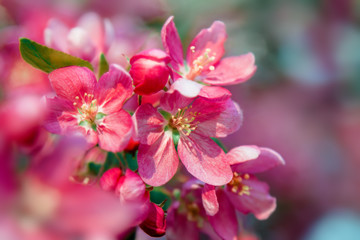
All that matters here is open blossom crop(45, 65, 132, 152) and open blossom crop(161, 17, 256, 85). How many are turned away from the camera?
0

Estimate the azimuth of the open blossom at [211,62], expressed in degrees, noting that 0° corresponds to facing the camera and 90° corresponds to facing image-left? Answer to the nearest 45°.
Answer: approximately 315°

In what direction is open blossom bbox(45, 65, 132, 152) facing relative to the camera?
toward the camera

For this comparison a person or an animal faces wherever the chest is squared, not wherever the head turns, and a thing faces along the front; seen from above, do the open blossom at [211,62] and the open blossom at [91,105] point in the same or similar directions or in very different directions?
same or similar directions
